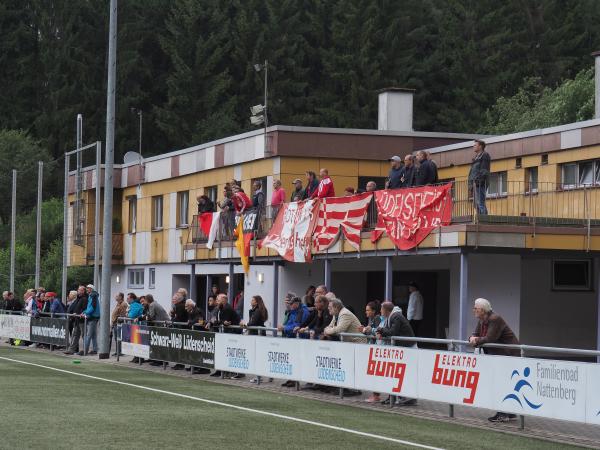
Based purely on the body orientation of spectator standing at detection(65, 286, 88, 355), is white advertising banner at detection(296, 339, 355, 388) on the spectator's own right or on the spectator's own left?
on the spectator's own left

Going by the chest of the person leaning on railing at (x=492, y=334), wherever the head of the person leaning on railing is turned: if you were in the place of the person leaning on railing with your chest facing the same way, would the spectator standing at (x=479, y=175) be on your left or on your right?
on your right

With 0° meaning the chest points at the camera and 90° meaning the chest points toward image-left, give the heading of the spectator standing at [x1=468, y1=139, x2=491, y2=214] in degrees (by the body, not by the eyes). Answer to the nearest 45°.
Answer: approximately 45°

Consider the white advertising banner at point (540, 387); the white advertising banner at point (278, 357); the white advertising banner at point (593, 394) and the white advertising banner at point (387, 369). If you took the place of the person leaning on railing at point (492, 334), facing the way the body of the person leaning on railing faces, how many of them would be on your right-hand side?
2

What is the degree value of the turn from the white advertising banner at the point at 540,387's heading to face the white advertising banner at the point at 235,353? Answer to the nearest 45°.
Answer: approximately 90° to its right
